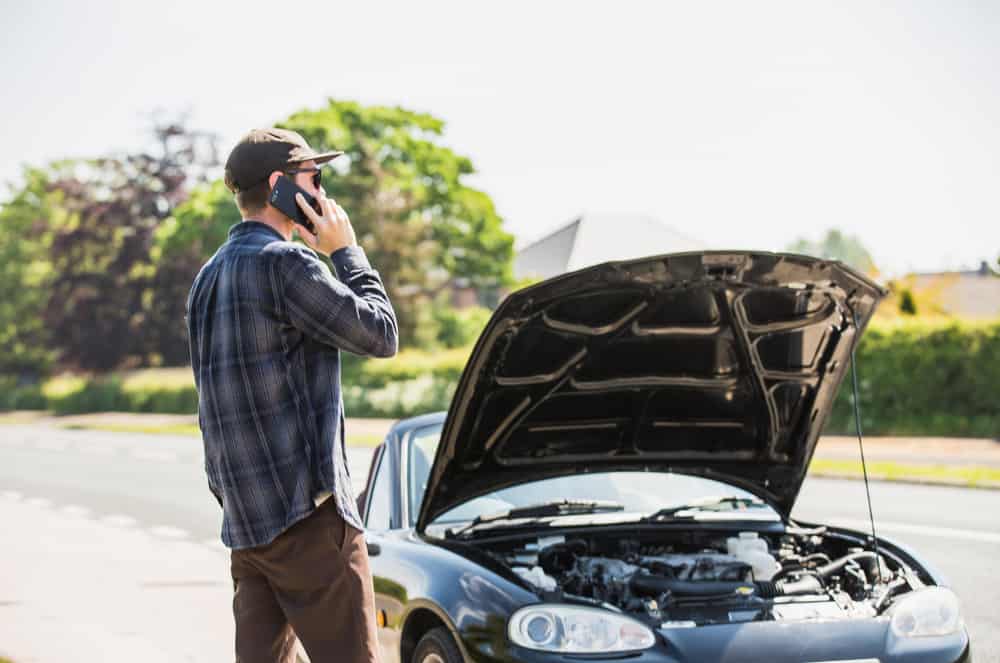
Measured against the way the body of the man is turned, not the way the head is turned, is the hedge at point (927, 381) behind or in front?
in front

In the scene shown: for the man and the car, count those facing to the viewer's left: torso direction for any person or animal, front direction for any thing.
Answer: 0

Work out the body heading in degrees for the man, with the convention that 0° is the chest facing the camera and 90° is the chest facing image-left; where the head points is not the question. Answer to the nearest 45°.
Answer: approximately 225°

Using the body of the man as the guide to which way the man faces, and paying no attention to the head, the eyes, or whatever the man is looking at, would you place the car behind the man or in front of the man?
in front

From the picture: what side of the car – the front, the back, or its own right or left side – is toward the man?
right

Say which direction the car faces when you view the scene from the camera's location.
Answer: facing the viewer and to the right of the viewer

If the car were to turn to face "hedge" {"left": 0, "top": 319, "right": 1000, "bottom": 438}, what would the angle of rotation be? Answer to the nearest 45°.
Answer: approximately 135° to its left

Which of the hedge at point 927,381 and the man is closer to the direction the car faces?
the man
